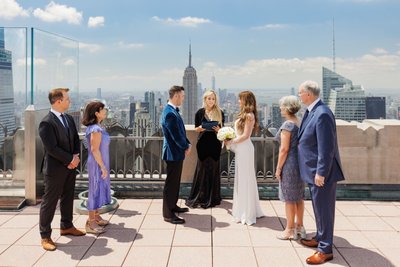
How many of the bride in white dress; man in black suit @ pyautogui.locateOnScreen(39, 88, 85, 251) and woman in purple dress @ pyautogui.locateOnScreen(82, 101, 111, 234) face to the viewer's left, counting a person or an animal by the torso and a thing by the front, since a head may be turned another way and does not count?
1

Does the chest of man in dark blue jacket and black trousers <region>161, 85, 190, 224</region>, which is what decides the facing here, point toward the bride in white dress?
yes

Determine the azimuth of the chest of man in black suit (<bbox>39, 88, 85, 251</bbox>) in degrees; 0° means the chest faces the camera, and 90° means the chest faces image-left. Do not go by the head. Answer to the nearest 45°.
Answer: approximately 315°

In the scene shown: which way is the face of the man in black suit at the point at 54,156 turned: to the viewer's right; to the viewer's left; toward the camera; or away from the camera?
to the viewer's right

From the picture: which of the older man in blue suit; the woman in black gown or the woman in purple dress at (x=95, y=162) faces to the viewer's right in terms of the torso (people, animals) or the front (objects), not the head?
the woman in purple dress

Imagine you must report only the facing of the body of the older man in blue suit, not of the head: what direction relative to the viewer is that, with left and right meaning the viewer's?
facing to the left of the viewer

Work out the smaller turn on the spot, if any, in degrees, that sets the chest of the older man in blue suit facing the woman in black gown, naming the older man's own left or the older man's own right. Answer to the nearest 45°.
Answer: approximately 45° to the older man's own right

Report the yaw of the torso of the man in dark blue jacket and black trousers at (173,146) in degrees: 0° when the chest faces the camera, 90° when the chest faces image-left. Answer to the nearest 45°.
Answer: approximately 270°

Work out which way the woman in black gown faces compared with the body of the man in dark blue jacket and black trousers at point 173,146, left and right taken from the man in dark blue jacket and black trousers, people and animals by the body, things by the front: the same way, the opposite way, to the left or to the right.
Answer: to the right

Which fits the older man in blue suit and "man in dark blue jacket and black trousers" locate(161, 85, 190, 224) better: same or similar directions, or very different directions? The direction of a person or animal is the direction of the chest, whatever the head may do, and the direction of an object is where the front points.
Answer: very different directions

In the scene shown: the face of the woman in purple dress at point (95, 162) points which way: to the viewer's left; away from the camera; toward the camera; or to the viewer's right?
to the viewer's right
